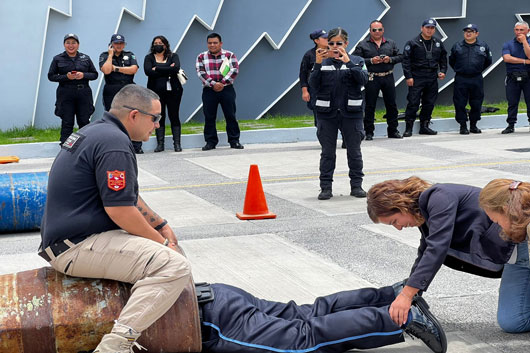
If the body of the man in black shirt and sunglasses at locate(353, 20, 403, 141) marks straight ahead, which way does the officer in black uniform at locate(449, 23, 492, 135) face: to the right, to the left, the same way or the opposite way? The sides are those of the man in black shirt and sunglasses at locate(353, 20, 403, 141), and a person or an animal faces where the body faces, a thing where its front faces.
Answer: the same way

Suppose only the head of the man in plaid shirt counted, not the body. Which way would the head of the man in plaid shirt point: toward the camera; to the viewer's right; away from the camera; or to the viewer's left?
toward the camera

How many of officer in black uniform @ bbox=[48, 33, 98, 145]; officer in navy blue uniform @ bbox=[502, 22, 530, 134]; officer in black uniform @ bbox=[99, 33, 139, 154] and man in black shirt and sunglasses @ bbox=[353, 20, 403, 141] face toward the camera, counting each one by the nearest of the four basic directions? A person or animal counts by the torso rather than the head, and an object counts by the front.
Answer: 4

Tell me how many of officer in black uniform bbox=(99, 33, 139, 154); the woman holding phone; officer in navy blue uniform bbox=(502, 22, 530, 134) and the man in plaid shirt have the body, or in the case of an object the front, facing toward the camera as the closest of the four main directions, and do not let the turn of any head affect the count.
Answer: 4

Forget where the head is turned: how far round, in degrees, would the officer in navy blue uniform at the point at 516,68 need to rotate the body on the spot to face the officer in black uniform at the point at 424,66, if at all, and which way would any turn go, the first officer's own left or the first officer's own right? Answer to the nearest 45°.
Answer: approximately 90° to the first officer's own right

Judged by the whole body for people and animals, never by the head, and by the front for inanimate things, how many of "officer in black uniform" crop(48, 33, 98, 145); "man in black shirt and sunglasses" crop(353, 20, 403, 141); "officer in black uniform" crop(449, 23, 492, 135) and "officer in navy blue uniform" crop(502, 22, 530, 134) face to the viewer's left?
0

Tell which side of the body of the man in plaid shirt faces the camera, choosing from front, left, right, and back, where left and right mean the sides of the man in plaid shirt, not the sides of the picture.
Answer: front

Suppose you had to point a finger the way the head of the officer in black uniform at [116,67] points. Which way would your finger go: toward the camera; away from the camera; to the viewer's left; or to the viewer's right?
toward the camera

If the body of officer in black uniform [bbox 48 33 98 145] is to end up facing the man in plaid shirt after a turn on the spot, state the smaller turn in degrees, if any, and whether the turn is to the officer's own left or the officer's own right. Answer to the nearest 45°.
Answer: approximately 90° to the officer's own left

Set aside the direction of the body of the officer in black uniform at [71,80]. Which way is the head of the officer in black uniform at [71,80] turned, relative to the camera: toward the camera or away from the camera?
toward the camera

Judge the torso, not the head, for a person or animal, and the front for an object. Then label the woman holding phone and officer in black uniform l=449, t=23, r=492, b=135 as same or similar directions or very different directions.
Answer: same or similar directions

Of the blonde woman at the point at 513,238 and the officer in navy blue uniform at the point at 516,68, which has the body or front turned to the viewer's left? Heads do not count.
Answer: the blonde woman

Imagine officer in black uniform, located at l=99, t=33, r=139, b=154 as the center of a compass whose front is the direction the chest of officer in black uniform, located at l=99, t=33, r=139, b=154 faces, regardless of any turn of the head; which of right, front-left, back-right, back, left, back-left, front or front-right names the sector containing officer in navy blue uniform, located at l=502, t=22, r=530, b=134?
left

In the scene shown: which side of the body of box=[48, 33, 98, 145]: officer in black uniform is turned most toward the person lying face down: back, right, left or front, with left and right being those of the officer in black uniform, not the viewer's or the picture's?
front

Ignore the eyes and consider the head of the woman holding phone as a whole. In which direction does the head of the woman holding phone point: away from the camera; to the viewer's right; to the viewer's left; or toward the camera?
toward the camera

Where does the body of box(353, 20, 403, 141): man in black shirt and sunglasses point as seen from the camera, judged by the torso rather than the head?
toward the camera

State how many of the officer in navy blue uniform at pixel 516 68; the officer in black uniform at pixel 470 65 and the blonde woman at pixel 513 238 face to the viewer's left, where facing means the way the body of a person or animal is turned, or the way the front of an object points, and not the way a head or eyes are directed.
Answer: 1

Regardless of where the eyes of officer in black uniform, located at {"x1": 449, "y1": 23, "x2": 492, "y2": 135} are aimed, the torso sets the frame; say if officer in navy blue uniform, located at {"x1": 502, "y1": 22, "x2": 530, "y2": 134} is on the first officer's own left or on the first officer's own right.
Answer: on the first officer's own left

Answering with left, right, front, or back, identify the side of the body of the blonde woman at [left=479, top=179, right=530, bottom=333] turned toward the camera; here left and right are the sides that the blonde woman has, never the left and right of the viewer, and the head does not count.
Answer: left

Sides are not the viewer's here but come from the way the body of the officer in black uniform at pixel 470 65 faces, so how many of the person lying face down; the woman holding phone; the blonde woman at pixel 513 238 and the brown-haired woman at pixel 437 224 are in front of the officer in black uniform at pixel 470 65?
4

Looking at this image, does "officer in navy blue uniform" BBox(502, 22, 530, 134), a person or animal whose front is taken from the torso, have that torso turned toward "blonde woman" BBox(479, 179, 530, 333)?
yes

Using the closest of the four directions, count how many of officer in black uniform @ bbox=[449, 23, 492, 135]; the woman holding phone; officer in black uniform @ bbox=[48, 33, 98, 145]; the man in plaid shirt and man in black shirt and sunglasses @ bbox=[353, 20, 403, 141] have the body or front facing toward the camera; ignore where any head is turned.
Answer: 5
